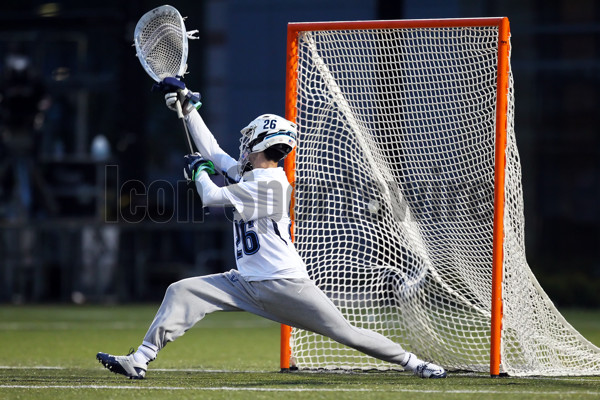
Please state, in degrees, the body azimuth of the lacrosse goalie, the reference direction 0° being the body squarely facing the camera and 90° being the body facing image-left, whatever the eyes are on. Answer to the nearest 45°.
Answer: approximately 90°
